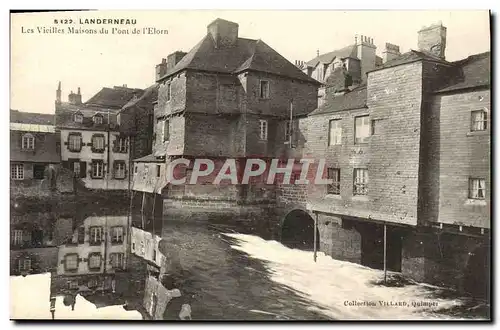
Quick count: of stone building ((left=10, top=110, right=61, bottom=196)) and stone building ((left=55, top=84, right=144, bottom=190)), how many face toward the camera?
2

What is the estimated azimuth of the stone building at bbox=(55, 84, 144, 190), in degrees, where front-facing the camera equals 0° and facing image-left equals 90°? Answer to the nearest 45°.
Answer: approximately 0°

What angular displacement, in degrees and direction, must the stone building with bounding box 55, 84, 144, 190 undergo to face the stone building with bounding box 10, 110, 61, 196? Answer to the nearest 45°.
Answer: approximately 45° to its right
